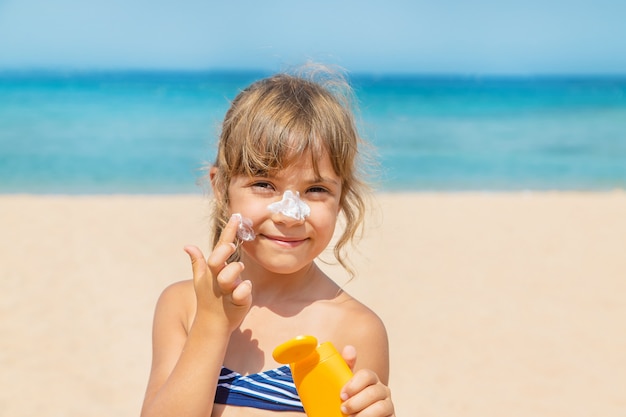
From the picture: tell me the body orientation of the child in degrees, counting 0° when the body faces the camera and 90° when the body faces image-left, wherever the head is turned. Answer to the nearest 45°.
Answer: approximately 0°
